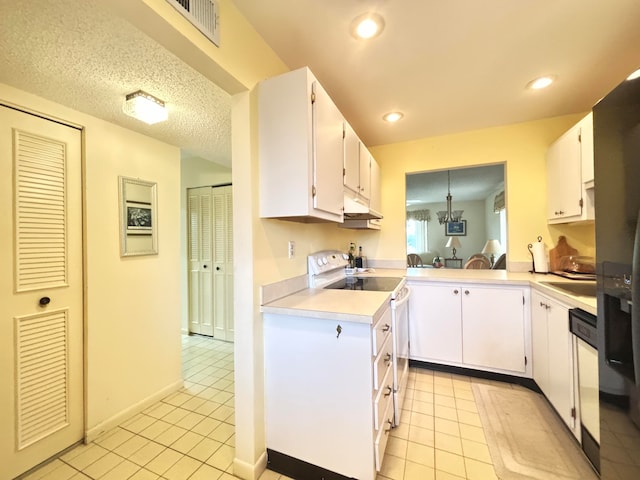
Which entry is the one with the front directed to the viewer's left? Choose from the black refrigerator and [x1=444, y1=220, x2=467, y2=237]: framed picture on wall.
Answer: the black refrigerator

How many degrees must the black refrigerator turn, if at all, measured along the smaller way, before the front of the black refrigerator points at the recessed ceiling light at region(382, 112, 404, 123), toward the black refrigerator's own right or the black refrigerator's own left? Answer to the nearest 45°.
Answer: approximately 45° to the black refrigerator's own right

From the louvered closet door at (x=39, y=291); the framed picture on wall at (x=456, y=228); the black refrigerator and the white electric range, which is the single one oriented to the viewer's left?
the black refrigerator

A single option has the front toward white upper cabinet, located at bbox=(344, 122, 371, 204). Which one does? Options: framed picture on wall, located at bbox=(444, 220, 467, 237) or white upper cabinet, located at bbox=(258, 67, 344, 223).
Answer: the framed picture on wall

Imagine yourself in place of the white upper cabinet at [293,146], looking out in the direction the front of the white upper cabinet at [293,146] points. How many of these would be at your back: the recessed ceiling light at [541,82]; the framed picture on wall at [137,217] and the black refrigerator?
1

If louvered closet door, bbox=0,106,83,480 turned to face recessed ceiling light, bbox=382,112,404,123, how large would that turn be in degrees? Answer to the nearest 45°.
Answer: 0° — it already faces it

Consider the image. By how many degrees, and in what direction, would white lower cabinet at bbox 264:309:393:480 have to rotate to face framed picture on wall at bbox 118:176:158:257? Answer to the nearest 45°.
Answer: approximately 135° to its left

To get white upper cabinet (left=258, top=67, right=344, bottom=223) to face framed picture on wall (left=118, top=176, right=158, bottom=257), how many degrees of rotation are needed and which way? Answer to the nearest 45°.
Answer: approximately 180°

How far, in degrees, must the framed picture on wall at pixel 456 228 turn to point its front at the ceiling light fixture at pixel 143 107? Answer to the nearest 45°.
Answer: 0° — it already faces it

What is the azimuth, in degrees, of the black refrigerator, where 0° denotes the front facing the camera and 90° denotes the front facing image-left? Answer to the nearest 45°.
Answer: approximately 90°

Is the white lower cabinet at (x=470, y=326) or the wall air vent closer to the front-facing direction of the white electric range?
the white lower cabinet

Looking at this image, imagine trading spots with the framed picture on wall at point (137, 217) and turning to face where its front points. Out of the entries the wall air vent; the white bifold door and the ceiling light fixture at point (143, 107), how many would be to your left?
1

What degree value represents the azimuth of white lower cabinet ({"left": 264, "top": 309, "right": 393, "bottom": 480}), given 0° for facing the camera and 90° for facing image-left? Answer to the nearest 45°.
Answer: approximately 270°

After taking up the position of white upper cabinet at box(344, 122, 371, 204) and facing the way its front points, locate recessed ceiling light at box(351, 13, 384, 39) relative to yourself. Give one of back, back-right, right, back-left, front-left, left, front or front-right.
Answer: right
